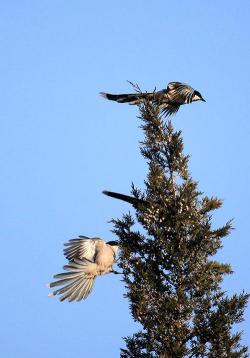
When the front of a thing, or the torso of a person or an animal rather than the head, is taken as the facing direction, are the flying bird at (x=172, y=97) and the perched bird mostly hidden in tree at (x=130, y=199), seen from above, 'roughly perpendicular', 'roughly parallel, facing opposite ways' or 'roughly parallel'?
roughly parallel

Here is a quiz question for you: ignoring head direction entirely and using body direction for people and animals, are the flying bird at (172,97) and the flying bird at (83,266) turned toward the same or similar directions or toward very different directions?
same or similar directions

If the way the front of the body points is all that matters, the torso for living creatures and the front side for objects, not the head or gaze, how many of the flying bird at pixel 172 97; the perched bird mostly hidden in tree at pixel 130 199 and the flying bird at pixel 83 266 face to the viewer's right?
3

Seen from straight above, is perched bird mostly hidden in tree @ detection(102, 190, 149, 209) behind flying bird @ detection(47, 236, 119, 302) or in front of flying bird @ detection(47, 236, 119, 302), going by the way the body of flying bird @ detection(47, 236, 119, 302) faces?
in front

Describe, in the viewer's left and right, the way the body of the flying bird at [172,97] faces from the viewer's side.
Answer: facing to the right of the viewer

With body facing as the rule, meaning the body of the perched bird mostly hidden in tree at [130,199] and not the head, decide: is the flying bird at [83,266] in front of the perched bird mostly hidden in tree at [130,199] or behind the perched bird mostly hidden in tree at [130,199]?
behind

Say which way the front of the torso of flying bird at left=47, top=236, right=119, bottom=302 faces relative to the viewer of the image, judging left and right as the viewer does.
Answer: facing to the right of the viewer

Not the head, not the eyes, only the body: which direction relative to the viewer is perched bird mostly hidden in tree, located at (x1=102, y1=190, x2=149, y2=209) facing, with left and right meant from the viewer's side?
facing to the right of the viewer
